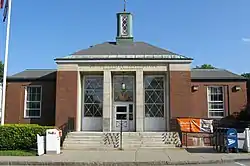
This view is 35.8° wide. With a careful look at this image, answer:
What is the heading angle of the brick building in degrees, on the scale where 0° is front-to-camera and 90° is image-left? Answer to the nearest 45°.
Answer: approximately 0°

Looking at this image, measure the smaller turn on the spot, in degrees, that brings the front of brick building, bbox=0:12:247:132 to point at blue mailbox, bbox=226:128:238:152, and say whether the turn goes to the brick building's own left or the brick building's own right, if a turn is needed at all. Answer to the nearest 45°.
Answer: approximately 45° to the brick building's own left

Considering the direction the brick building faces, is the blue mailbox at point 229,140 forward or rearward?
forward

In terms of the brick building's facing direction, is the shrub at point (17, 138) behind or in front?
in front
